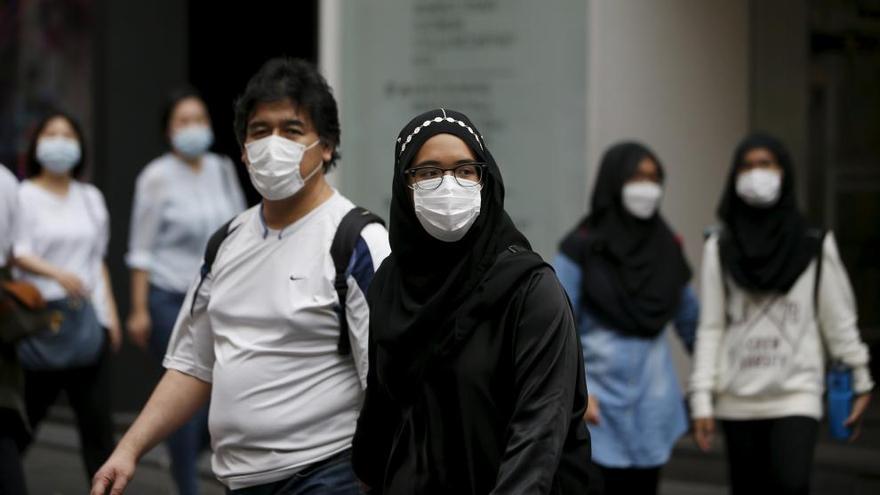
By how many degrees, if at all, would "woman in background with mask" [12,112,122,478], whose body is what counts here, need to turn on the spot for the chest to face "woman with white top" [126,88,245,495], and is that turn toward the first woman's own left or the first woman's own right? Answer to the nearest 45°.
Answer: approximately 135° to the first woman's own left

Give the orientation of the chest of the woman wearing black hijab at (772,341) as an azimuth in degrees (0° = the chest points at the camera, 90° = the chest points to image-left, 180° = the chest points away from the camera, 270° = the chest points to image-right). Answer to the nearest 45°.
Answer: approximately 0°

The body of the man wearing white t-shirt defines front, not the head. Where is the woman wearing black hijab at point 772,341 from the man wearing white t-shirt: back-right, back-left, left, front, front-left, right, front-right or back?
back

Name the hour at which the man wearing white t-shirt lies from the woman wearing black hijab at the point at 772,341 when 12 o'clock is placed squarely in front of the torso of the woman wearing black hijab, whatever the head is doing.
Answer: The man wearing white t-shirt is roughly at 1 o'clock from the woman wearing black hijab.

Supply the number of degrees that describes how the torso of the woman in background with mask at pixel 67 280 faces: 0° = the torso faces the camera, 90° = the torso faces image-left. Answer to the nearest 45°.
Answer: approximately 0°

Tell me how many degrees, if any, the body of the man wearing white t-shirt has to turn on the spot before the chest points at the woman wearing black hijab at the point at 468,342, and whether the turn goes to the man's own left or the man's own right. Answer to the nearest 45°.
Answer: approximately 90° to the man's own left

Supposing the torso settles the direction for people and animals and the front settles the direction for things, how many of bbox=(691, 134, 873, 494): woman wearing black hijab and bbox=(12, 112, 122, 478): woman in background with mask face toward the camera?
2

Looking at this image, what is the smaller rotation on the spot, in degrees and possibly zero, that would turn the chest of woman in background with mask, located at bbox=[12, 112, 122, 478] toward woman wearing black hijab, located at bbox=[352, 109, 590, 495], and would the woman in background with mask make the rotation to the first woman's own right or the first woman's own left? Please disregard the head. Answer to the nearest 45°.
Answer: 0° — they already face them

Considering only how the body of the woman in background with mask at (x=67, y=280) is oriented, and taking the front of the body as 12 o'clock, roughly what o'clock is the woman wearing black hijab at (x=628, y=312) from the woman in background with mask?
The woman wearing black hijab is roughly at 10 o'clock from the woman in background with mask.

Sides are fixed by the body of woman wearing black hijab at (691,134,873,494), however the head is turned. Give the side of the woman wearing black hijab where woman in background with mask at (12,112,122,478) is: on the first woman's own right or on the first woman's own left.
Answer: on the first woman's own right
